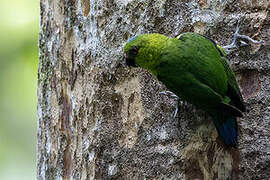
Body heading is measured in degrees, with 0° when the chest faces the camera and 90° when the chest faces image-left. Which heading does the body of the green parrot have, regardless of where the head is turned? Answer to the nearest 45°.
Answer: approximately 90°
